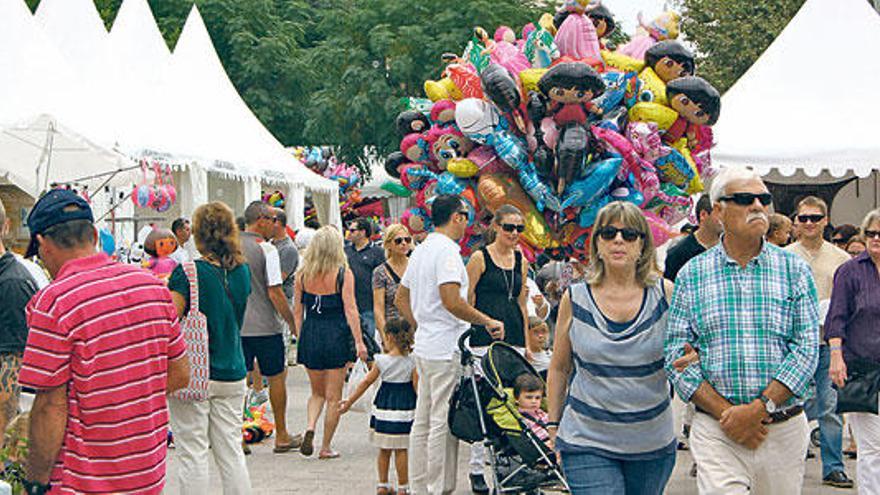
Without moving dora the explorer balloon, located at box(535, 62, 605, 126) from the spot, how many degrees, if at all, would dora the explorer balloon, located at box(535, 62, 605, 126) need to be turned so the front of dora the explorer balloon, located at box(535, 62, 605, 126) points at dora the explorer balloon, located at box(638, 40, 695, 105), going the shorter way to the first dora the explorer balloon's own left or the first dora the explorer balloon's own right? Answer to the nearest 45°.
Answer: approximately 135° to the first dora the explorer balloon's own left

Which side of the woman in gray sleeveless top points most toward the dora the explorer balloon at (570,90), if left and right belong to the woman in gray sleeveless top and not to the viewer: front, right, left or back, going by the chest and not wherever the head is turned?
back

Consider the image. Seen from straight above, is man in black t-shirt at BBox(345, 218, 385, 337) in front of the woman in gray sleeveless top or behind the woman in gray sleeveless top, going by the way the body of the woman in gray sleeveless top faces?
behind

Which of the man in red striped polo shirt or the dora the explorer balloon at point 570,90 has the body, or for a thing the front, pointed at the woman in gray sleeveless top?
the dora the explorer balloon

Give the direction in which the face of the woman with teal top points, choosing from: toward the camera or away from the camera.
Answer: away from the camera

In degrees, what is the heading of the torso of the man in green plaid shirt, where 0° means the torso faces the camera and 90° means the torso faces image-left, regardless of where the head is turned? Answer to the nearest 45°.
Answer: approximately 0°

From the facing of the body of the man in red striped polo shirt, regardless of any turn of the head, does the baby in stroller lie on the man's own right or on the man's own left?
on the man's own right
